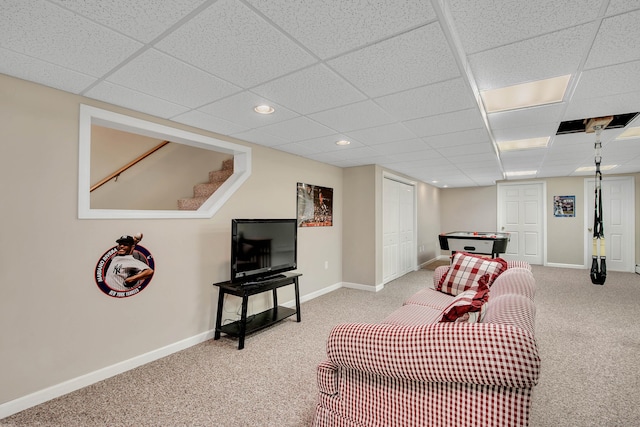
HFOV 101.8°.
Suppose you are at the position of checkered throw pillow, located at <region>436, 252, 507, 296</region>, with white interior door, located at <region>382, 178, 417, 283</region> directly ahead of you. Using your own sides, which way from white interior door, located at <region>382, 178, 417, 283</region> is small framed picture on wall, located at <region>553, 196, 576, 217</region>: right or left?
right

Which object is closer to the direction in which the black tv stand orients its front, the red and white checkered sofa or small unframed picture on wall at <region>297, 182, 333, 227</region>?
the red and white checkered sofa

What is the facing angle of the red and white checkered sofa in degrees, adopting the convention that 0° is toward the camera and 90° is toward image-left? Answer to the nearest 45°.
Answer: approximately 90°

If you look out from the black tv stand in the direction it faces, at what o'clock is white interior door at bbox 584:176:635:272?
The white interior door is roughly at 10 o'clock from the black tv stand.

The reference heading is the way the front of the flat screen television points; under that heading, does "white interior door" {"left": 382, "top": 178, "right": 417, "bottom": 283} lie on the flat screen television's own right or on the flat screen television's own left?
on the flat screen television's own left

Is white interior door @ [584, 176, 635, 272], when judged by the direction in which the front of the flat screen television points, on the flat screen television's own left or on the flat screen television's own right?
on the flat screen television's own left

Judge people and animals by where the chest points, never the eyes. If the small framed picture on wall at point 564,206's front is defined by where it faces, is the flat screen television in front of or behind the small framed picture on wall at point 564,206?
in front

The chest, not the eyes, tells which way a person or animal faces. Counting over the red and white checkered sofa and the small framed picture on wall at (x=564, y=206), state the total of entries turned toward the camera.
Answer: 1

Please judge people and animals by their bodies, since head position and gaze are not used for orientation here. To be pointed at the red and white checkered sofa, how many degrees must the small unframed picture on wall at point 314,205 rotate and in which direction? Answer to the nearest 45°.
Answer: approximately 45° to its right

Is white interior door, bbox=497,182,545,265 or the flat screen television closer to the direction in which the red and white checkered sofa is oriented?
the flat screen television

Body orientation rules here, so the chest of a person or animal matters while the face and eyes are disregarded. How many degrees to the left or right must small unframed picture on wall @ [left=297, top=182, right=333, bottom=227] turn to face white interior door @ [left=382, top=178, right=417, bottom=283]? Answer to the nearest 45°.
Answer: approximately 90° to its left

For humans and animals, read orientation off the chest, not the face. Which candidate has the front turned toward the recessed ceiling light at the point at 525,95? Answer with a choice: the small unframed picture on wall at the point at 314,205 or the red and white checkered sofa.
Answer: the small unframed picture on wall

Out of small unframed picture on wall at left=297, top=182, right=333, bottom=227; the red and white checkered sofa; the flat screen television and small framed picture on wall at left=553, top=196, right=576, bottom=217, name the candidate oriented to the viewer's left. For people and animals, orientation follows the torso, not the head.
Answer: the red and white checkered sofa

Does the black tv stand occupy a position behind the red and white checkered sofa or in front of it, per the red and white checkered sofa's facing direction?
in front
